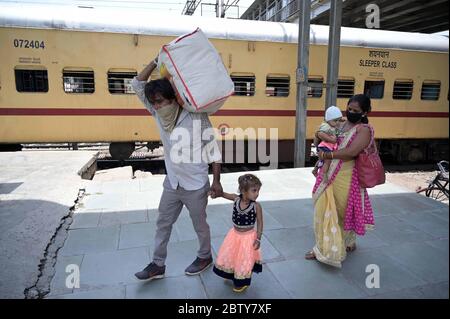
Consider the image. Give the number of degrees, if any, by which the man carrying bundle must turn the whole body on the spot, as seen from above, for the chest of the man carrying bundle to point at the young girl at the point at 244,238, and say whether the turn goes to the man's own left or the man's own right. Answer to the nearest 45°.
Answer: approximately 90° to the man's own left

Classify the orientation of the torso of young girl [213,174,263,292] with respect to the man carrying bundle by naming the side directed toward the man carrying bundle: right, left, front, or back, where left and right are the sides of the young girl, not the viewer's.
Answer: right

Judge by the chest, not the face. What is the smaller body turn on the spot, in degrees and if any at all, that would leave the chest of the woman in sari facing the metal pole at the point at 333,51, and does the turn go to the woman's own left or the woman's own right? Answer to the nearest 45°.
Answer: approximately 135° to the woman's own right

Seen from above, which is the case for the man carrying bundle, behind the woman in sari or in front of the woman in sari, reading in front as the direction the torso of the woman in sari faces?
in front

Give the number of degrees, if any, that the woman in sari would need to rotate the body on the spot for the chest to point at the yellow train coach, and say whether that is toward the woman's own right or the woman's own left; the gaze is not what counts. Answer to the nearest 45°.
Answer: approximately 90° to the woman's own right

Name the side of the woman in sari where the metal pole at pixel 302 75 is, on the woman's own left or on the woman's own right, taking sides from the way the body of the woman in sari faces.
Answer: on the woman's own right

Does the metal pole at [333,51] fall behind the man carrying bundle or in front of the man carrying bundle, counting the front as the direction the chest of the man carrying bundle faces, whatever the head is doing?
behind

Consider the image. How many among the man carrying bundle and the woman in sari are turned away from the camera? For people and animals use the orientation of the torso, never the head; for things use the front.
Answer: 0

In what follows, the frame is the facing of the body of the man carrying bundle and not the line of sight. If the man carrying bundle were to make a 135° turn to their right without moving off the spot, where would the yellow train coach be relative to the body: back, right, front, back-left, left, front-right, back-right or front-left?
front
